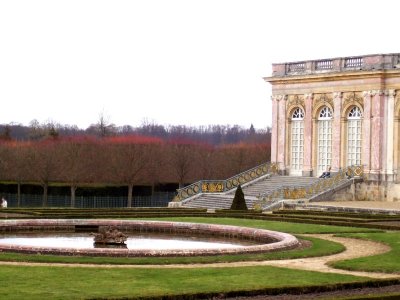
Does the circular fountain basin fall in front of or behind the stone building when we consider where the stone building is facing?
in front

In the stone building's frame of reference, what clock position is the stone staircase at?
The stone staircase is roughly at 1 o'clock from the stone building.

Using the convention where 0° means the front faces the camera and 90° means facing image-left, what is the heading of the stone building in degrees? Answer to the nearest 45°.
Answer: approximately 45°
